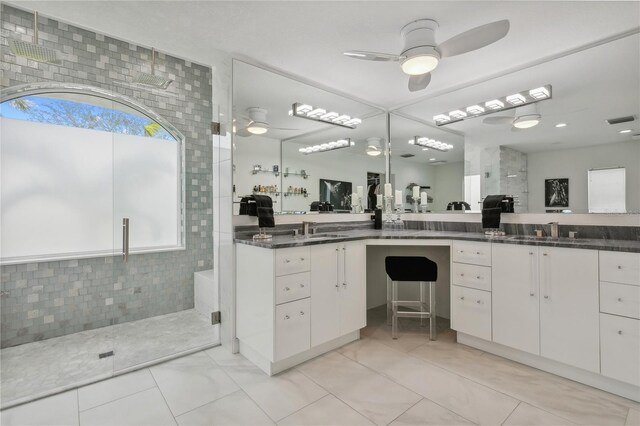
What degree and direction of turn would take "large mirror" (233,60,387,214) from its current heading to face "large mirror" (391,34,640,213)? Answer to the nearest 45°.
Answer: approximately 45° to its left

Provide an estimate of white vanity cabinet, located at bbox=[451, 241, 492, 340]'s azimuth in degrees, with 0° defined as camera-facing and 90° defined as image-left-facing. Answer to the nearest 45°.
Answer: approximately 45°

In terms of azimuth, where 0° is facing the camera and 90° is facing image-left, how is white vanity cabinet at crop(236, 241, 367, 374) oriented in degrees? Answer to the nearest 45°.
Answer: approximately 315°

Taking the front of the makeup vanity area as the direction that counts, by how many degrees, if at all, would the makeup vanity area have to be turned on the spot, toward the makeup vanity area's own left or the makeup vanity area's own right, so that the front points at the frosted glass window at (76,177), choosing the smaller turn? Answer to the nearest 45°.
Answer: approximately 90° to the makeup vanity area's own right
